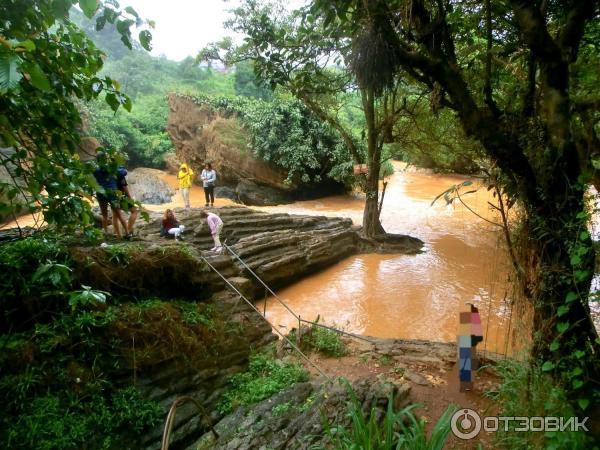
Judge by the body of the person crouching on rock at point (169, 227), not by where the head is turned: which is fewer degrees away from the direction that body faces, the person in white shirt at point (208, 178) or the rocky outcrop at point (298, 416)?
the rocky outcrop

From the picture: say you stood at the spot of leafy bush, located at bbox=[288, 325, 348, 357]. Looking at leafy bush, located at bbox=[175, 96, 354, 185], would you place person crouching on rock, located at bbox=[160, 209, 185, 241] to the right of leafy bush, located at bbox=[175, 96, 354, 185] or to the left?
left

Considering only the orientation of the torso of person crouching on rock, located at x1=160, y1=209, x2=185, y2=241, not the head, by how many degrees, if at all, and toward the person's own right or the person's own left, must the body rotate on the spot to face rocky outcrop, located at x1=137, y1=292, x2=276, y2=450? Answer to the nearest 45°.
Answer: approximately 45° to the person's own right

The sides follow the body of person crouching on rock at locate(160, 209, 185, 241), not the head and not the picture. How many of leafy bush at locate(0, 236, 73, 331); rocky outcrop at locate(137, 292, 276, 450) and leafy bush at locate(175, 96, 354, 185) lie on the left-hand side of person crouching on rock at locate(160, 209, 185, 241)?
1

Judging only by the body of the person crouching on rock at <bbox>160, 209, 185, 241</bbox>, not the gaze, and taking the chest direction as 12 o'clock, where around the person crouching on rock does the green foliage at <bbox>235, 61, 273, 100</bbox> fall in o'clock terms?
The green foliage is roughly at 8 o'clock from the person crouching on rock.

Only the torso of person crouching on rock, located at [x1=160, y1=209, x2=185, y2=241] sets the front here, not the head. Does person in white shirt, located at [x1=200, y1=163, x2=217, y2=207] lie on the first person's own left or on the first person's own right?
on the first person's own left

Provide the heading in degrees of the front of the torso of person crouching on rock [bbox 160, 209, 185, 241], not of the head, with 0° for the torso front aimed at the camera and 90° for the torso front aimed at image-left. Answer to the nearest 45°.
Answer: approximately 315°

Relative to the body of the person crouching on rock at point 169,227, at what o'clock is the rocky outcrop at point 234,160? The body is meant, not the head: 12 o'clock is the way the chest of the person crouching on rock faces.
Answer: The rocky outcrop is roughly at 8 o'clock from the person crouching on rock.

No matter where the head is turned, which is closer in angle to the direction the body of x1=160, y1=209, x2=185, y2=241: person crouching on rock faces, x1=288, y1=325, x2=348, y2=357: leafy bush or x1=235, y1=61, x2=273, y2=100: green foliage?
the leafy bush

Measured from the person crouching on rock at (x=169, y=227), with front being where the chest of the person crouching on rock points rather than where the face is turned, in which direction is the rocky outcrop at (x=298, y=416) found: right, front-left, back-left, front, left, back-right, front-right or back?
front-right

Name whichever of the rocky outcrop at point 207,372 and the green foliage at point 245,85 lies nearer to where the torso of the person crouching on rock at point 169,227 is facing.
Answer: the rocky outcrop

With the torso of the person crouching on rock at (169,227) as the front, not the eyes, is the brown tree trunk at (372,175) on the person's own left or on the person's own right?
on the person's own left
